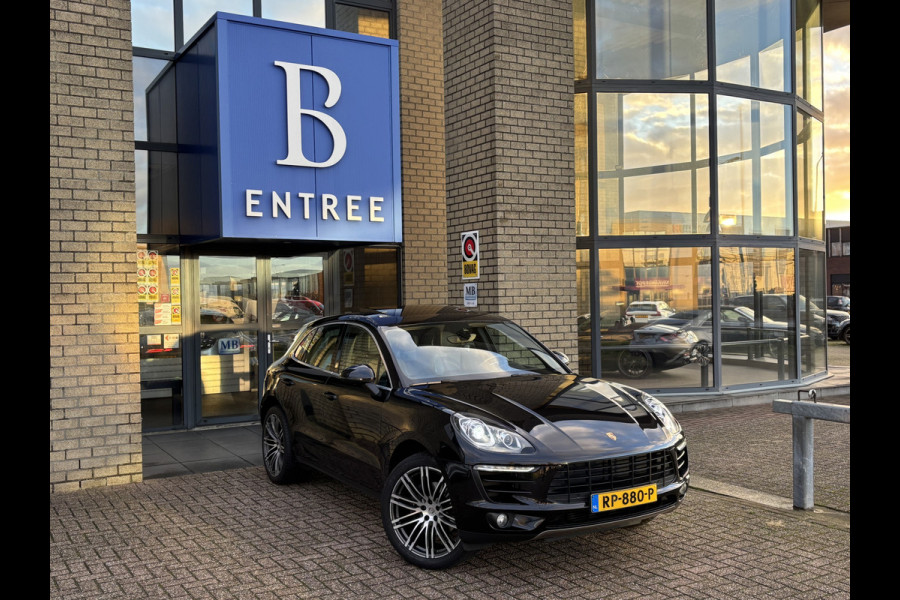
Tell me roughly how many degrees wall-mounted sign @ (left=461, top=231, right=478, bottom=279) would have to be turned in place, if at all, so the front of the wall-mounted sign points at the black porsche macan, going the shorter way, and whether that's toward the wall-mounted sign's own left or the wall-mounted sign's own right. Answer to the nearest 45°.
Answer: approximately 45° to the wall-mounted sign's own left

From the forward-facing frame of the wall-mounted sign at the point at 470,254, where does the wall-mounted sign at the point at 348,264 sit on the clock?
the wall-mounted sign at the point at 348,264 is roughly at 3 o'clock from the wall-mounted sign at the point at 470,254.

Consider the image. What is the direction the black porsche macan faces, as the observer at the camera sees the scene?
facing the viewer and to the right of the viewer

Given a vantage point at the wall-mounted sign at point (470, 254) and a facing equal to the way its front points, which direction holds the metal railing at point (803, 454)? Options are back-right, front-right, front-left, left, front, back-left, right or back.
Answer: left

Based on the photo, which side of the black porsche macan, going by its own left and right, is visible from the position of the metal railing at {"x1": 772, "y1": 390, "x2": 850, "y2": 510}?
left

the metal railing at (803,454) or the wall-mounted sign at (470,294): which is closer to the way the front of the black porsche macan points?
the metal railing

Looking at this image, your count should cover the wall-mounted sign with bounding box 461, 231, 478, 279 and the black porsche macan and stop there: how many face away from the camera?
0

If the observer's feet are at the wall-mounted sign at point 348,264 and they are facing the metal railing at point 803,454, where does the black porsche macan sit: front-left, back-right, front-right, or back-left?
front-right

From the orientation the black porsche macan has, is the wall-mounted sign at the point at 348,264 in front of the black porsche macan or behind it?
behind

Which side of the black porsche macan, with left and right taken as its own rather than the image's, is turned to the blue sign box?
back

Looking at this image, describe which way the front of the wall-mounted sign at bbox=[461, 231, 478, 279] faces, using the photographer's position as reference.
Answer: facing the viewer and to the left of the viewer

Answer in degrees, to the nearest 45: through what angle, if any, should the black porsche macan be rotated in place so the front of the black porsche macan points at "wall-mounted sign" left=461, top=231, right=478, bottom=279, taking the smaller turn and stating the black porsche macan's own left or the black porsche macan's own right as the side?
approximately 135° to the black porsche macan's own left
